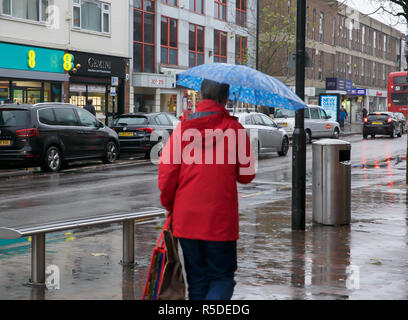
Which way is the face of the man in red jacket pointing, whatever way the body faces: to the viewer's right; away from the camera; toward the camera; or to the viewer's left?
away from the camera

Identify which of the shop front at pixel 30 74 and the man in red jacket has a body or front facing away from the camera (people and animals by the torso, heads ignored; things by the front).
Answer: the man in red jacket

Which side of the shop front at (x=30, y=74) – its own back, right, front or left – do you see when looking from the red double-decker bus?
left

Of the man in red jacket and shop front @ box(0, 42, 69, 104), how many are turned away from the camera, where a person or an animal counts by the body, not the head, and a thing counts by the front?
1

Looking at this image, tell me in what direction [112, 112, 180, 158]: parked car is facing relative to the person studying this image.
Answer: facing away from the viewer and to the right of the viewer

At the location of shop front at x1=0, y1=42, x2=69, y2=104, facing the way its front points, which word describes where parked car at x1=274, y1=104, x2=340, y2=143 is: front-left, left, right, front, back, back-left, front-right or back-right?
front-left

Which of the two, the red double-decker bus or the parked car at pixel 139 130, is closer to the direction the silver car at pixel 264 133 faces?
the red double-decker bus

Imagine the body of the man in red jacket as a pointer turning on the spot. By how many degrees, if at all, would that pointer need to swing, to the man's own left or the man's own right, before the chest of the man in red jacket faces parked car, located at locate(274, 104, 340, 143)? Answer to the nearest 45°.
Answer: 0° — they already face it

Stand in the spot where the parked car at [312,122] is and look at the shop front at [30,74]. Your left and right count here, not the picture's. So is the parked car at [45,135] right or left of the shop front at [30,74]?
left

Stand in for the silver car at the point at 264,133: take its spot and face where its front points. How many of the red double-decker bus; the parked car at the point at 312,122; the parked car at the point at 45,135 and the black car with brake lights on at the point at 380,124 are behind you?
1
